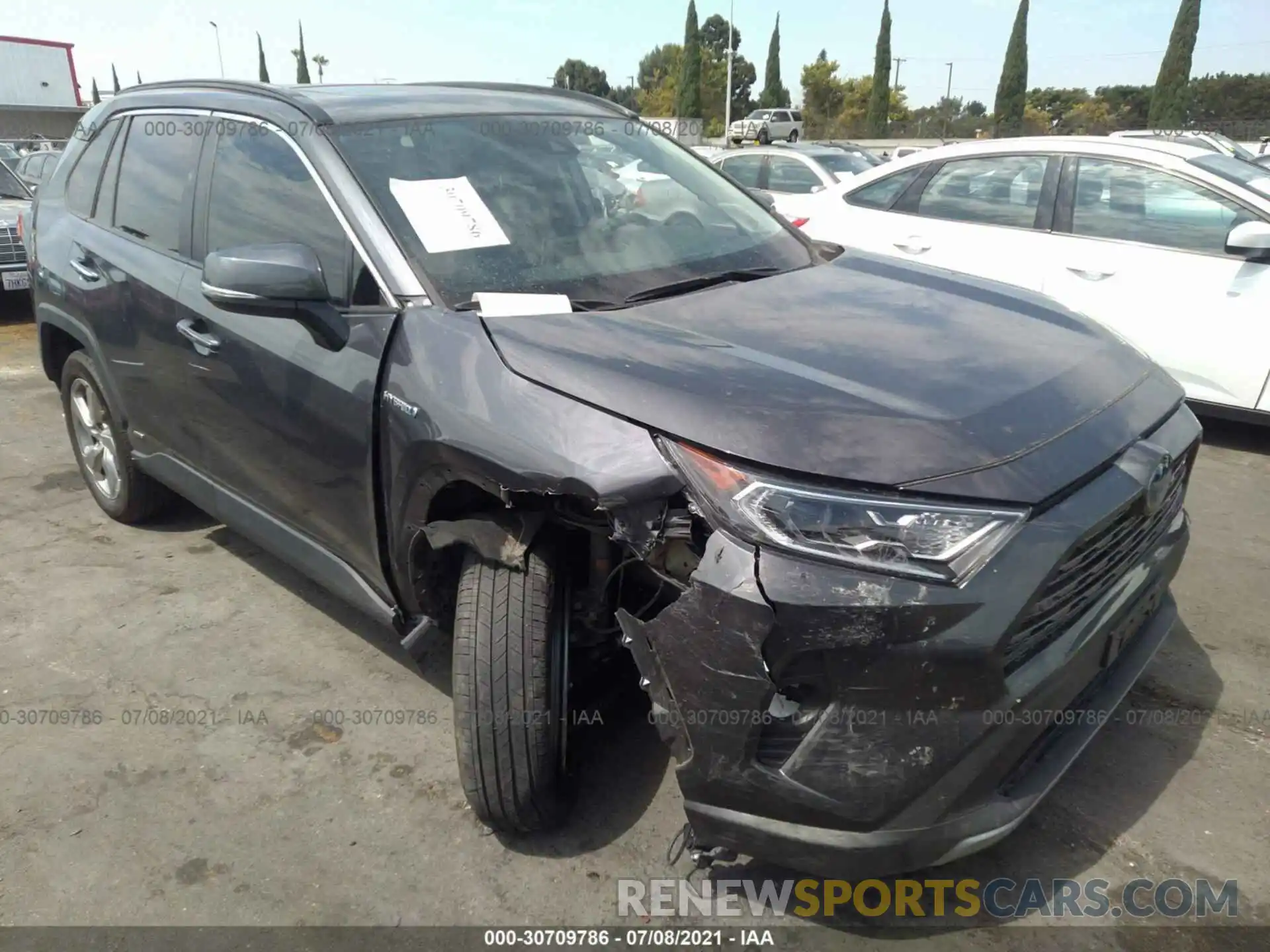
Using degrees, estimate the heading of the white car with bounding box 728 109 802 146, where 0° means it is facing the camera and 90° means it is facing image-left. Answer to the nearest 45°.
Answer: approximately 45°

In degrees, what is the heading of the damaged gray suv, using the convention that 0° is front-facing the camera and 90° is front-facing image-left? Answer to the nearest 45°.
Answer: approximately 315°

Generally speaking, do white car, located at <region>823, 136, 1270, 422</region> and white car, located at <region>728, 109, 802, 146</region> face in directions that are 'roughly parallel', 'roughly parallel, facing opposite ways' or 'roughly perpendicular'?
roughly perpendicular

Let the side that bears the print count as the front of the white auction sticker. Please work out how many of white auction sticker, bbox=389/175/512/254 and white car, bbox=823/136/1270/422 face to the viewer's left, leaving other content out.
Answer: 0

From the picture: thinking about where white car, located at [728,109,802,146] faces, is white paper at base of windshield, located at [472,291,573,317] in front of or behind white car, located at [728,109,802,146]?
in front

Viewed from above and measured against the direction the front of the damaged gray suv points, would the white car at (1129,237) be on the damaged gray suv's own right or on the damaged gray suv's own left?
on the damaged gray suv's own left

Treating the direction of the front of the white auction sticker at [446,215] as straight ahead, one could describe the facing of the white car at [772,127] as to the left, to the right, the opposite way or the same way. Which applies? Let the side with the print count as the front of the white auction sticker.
to the right

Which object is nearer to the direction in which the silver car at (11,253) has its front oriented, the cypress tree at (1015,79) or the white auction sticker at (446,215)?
the white auction sticker

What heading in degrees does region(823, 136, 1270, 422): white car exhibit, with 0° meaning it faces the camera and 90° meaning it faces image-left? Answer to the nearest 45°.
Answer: approximately 315°

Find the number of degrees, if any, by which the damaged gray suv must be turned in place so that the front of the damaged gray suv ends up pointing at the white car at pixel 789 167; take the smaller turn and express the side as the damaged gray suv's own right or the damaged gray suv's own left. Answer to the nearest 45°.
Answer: approximately 135° to the damaged gray suv's own left
